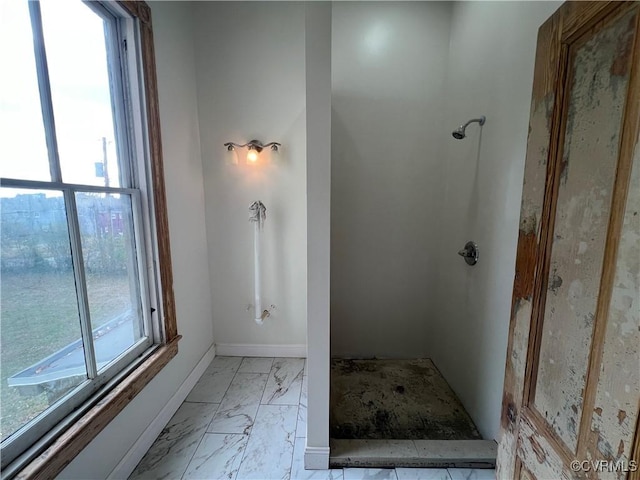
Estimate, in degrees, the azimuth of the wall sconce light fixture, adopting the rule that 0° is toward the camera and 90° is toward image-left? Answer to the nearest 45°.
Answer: approximately 0°

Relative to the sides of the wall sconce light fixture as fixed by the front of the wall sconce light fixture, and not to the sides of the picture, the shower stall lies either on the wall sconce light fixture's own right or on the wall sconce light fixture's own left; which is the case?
on the wall sconce light fixture's own left

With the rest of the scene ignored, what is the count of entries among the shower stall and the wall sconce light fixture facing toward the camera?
2

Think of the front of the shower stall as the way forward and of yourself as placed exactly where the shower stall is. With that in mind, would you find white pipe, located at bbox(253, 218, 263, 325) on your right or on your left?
on your right

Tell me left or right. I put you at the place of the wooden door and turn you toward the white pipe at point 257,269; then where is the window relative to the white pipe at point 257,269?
left
